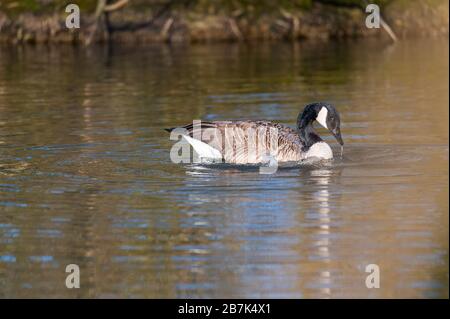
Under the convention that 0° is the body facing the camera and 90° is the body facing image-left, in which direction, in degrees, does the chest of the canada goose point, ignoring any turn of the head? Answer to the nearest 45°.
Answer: approximately 270°
